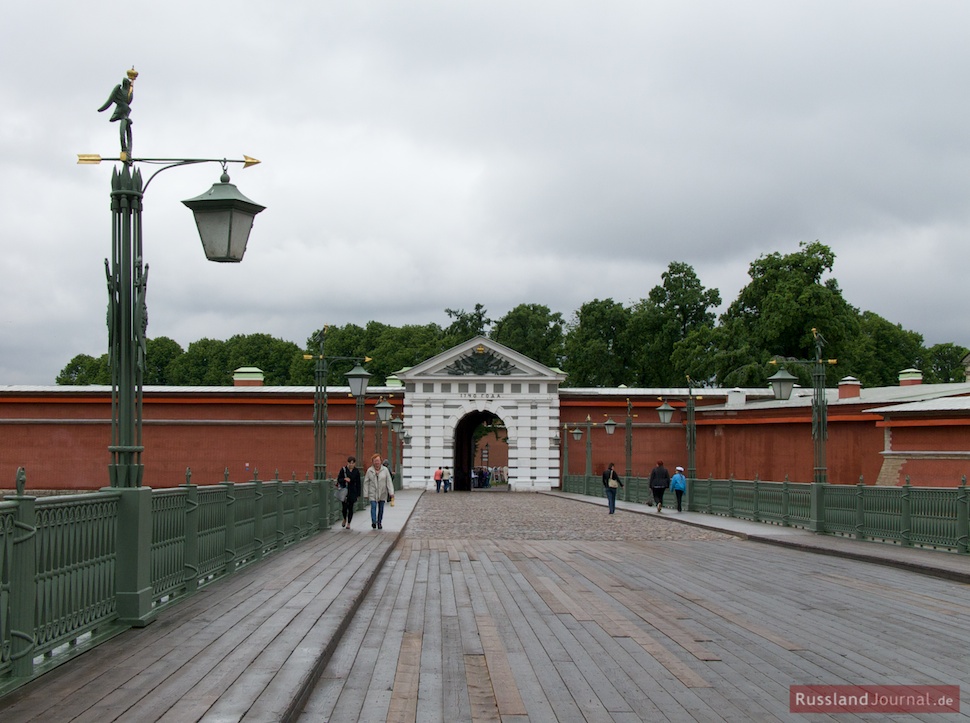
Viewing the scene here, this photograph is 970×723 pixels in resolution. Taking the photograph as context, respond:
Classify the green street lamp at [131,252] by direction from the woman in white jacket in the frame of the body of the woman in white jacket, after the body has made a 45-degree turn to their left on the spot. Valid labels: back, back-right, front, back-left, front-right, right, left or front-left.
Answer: front-right

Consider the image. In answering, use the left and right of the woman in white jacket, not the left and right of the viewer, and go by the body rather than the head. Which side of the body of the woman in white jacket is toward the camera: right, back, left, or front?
front

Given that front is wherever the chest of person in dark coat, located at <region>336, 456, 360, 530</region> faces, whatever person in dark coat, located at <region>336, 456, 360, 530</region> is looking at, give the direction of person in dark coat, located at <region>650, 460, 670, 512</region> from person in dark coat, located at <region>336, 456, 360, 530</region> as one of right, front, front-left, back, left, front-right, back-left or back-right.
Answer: back-left

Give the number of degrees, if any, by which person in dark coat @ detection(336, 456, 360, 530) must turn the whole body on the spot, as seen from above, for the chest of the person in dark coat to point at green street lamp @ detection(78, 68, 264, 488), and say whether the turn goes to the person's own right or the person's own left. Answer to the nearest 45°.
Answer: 0° — they already face it

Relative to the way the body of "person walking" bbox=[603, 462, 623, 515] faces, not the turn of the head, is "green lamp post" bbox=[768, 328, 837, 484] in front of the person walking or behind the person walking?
behind

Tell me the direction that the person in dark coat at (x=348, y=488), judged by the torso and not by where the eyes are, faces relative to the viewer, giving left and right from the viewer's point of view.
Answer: facing the viewer
